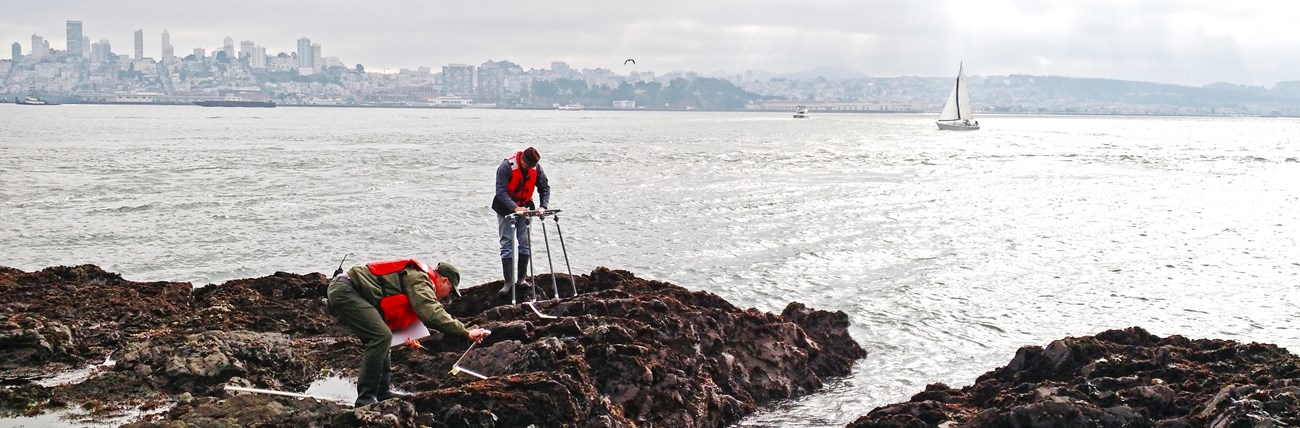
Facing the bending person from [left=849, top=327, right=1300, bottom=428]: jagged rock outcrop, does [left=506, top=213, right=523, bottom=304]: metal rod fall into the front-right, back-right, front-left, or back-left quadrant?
front-right

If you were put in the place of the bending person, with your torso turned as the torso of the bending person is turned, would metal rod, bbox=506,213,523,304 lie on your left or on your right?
on your left

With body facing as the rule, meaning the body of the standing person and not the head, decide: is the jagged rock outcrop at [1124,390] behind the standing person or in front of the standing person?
in front

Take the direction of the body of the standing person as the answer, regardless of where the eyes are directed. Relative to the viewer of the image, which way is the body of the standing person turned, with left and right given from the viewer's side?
facing the viewer and to the right of the viewer

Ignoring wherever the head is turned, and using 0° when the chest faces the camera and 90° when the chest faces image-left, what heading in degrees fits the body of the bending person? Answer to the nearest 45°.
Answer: approximately 270°

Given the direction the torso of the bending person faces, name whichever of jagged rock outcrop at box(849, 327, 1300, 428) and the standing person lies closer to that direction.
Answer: the jagged rock outcrop

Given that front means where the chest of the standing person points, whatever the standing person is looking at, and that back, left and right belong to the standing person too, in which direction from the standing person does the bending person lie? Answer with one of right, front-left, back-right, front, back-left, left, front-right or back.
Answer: front-right

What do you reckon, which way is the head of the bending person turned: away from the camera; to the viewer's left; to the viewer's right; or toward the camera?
to the viewer's right

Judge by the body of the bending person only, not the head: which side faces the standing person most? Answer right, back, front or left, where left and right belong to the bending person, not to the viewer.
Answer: left

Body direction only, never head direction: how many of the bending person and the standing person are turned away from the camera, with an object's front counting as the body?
0

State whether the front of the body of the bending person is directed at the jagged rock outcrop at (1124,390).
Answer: yes
